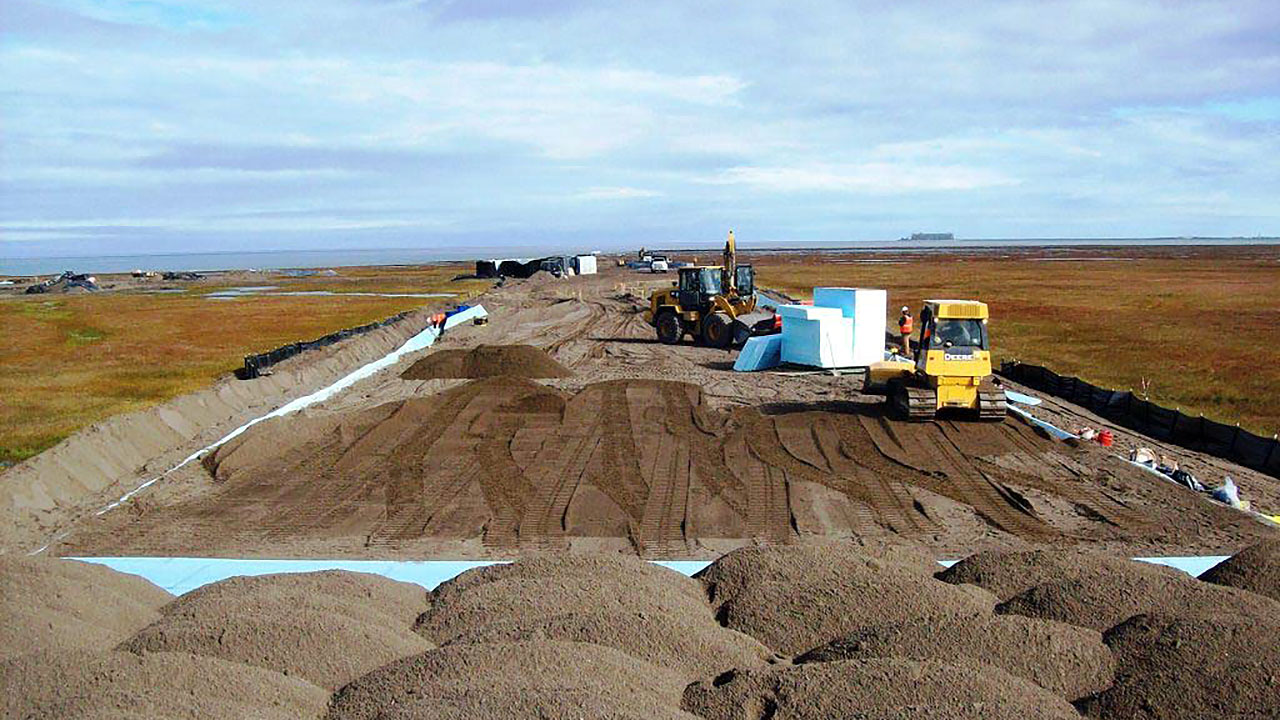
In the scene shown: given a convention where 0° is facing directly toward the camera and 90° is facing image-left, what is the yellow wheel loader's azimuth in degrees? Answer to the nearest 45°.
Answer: approximately 315°

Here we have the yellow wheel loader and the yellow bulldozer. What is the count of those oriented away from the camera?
1

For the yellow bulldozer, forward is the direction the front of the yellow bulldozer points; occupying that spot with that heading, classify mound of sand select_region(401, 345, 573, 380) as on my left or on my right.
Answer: on my left

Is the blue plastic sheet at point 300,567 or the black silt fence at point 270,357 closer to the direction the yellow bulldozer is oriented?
the black silt fence

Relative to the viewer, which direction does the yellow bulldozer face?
away from the camera

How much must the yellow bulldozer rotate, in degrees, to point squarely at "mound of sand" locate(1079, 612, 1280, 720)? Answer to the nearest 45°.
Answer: approximately 180°

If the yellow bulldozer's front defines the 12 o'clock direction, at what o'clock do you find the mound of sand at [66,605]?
The mound of sand is roughly at 7 o'clock from the yellow bulldozer.
